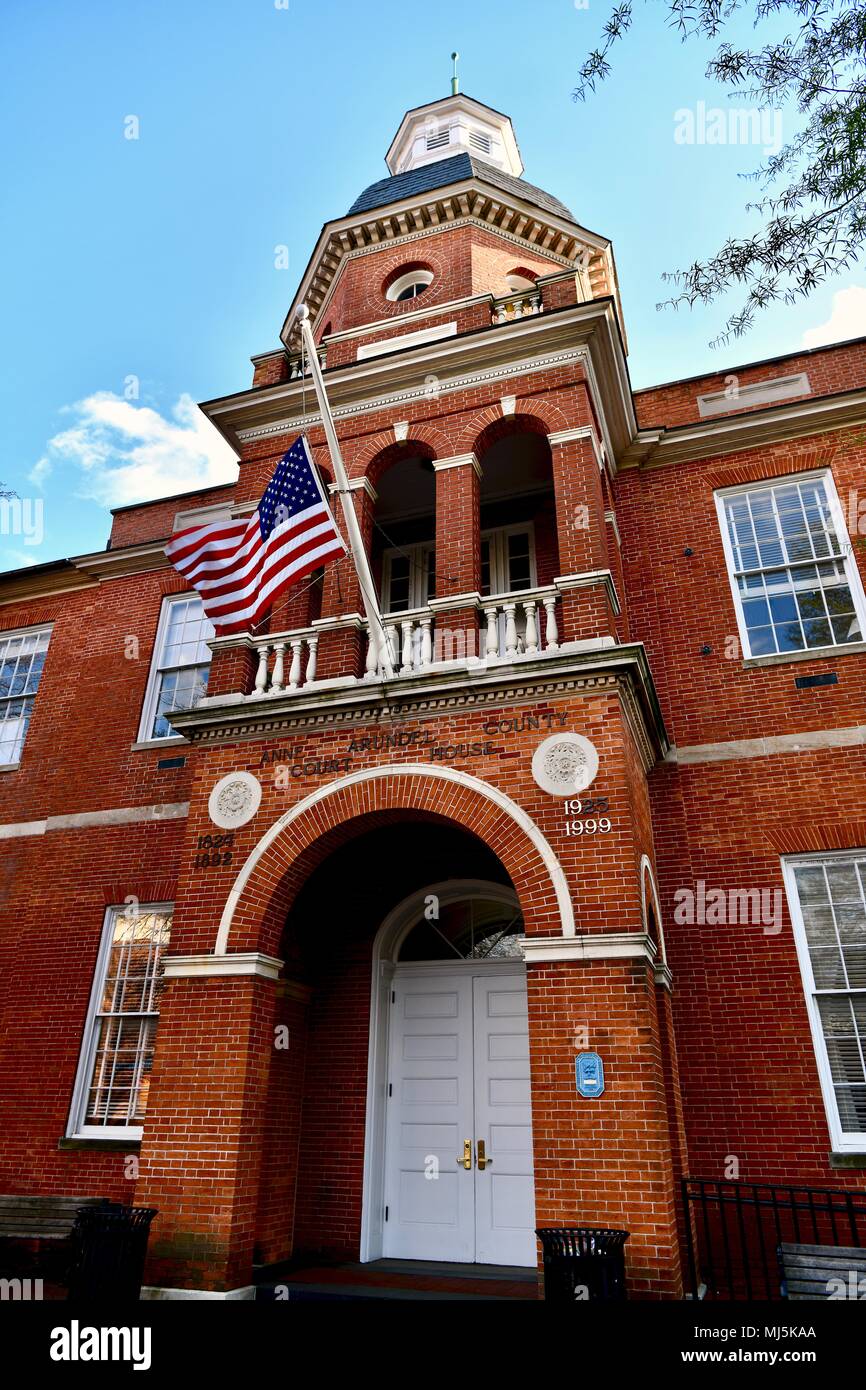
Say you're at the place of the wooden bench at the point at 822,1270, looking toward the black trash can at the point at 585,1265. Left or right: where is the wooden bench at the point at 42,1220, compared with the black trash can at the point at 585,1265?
right

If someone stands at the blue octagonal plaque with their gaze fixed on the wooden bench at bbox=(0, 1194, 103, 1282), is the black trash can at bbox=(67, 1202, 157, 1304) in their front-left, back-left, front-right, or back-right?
front-left

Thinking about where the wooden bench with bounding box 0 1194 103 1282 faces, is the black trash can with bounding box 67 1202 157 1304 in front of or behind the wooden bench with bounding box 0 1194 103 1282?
in front

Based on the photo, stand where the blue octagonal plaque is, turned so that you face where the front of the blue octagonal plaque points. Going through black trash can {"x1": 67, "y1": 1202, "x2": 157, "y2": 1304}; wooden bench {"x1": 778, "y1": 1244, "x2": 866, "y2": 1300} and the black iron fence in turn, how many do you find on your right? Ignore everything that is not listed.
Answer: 1

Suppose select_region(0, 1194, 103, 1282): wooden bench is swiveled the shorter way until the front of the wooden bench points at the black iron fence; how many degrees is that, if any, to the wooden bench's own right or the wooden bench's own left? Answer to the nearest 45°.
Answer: approximately 45° to the wooden bench's own left

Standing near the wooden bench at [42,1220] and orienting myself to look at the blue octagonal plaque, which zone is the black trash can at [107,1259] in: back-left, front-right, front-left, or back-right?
front-right

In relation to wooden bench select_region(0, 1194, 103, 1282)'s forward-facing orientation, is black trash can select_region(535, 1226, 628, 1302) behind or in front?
in front

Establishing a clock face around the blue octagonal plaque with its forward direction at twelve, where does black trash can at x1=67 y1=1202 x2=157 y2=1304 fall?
The black trash can is roughly at 3 o'clock from the blue octagonal plaque.

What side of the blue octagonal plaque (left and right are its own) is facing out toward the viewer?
front

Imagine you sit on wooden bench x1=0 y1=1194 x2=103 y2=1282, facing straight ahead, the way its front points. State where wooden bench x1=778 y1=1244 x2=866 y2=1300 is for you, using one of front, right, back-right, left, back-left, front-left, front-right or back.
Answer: front-left

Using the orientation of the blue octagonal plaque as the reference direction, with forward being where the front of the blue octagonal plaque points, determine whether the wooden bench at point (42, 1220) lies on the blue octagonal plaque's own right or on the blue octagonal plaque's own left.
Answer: on the blue octagonal plaque's own right

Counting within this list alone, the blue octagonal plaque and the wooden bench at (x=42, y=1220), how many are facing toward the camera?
2

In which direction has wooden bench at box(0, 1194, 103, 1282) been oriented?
toward the camera

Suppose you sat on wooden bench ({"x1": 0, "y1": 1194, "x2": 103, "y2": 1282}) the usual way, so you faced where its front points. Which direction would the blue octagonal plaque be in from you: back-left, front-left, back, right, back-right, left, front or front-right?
front-left
